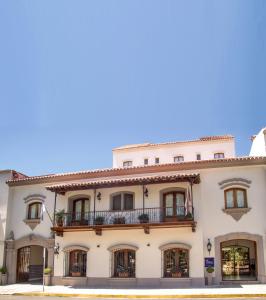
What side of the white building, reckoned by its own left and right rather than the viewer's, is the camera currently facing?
front

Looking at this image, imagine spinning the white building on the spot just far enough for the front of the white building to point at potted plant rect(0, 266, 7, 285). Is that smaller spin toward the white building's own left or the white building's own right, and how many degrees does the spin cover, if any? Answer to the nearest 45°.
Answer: approximately 90° to the white building's own right

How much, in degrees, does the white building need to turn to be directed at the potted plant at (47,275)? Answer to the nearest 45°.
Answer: approximately 90° to its right
